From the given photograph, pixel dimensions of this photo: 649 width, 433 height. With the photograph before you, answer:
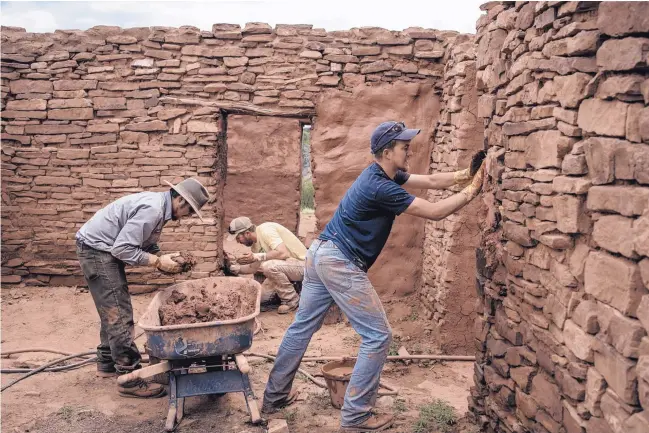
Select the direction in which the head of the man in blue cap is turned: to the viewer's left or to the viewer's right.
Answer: to the viewer's right

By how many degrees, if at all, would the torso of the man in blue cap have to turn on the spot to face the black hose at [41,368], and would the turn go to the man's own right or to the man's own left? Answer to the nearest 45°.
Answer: approximately 180°

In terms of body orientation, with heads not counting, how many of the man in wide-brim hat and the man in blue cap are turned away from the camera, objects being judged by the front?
0

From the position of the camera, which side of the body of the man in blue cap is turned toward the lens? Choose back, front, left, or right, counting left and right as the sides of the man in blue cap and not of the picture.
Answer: right

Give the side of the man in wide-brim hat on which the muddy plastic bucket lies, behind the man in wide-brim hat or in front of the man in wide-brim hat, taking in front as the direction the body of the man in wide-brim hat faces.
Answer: in front

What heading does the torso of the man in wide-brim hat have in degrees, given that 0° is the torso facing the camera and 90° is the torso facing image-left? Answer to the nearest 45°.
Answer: approximately 270°

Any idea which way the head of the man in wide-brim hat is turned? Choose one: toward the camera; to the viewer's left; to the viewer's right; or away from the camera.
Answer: to the viewer's right

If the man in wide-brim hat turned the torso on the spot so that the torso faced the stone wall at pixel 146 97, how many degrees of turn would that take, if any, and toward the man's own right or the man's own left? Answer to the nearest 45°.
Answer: approximately 90° to the man's own left
